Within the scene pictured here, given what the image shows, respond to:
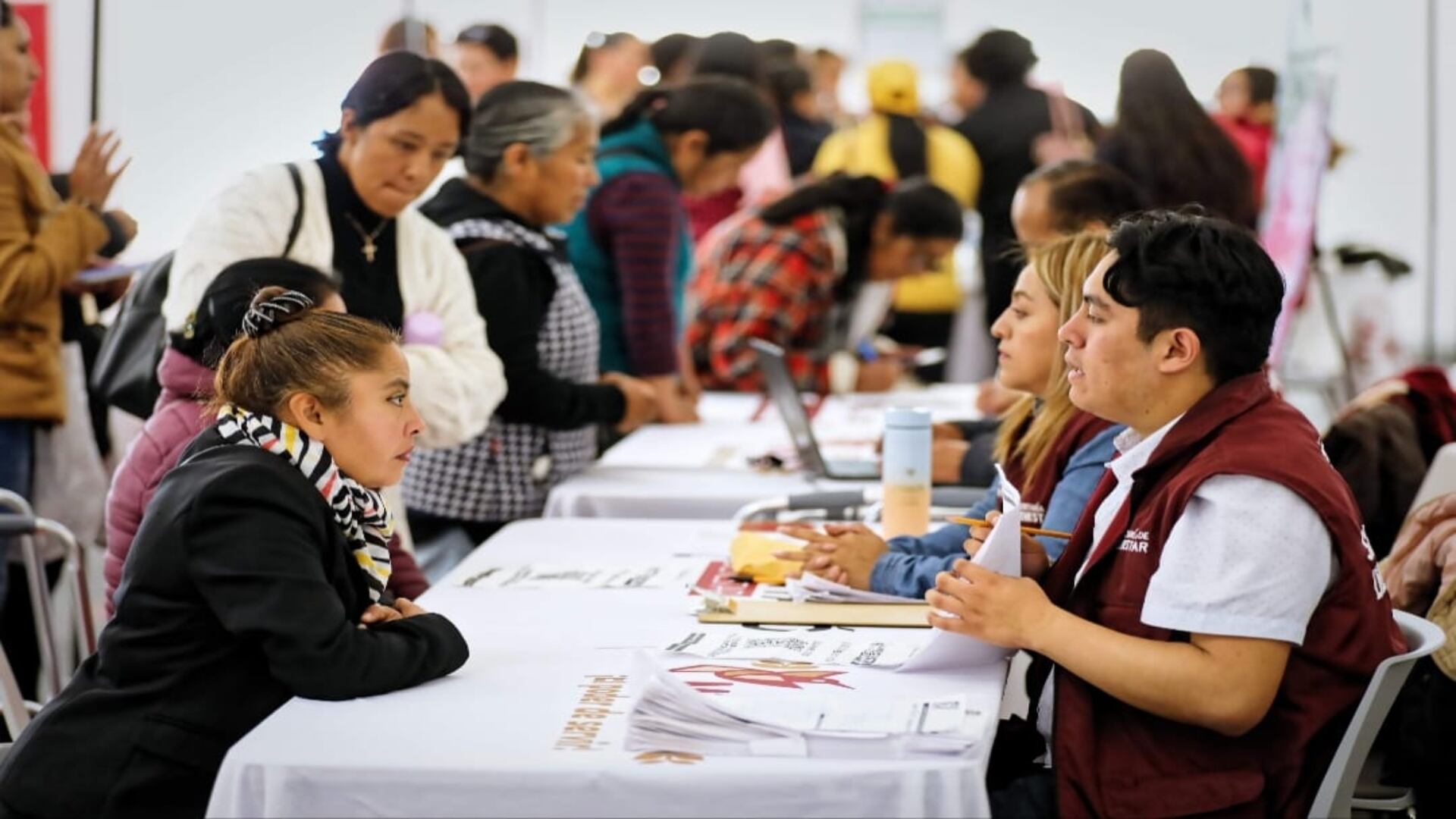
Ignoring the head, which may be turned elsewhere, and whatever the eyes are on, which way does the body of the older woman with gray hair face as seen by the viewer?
to the viewer's right

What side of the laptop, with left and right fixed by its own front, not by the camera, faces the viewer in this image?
right

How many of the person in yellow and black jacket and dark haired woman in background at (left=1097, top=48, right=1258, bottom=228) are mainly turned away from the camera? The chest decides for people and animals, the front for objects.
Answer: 2

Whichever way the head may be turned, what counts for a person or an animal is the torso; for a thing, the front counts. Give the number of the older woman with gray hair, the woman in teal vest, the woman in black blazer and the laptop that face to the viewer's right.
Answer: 4

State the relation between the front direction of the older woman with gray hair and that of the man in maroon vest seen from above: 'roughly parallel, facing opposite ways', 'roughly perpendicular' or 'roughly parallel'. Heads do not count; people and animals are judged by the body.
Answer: roughly parallel, facing opposite ways

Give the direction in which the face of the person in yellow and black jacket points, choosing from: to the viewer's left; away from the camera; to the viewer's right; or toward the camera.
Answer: away from the camera

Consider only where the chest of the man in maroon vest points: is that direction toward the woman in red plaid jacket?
no

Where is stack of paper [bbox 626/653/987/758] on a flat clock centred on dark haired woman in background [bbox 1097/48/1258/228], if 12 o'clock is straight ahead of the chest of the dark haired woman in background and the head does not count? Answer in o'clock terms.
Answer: The stack of paper is roughly at 6 o'clock from the dark haired woman in background.

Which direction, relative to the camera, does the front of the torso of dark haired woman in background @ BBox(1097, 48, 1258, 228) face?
away from the camera

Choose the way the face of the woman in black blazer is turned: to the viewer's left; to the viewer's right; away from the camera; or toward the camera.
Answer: to the viewer's right

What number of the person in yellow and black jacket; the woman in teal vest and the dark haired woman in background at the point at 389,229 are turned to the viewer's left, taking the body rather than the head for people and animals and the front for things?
0

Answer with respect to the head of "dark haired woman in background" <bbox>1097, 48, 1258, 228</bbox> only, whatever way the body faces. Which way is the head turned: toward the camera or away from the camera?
away from the camera

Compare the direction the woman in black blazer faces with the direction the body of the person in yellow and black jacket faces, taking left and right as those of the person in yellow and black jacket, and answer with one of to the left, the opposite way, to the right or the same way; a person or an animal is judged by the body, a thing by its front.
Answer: to the right

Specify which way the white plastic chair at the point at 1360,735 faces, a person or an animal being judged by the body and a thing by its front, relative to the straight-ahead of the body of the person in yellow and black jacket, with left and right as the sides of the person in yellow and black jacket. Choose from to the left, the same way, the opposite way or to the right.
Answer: to the left

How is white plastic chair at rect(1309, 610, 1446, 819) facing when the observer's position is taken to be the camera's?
facing to the left of the viewer

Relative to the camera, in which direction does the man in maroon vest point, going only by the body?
to the viewer's left

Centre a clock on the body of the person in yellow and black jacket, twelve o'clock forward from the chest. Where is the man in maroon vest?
The man in maroon vest is roughly at 6 o'clock from the person in yellow and black jacket.

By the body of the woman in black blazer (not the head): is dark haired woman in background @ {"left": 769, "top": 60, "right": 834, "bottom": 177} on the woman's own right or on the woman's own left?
on the woman's own left

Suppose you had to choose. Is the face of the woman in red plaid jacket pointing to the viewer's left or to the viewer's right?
to the viewer's right

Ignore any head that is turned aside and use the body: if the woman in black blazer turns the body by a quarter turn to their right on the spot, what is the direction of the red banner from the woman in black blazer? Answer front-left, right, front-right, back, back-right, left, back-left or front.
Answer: back

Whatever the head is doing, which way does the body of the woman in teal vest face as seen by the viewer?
to the viewer's right
